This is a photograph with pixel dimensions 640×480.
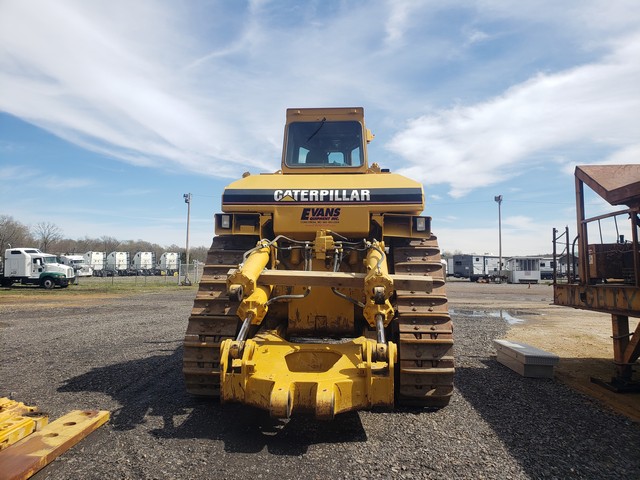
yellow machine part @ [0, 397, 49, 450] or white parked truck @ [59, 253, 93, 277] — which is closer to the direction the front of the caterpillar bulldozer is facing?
the white parked truck

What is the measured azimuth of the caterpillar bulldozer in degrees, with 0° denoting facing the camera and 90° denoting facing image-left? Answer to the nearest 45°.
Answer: approximately 180°

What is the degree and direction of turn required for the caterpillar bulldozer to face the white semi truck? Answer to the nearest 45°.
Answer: approximately 45° to its left

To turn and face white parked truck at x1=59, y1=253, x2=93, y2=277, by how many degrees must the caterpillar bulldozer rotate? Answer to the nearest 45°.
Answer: approximately 45° to its left

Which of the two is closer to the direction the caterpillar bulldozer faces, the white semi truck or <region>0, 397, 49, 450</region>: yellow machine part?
the white semi truck

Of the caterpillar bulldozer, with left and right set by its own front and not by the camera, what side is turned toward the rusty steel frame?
right

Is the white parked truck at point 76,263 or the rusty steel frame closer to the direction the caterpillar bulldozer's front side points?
the white parked truck
